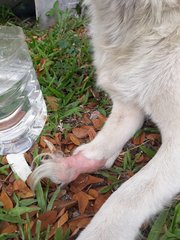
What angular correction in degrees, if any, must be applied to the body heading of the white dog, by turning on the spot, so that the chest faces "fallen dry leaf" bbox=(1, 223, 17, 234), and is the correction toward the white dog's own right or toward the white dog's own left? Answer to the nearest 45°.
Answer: approximately 45° to the white dog's own left

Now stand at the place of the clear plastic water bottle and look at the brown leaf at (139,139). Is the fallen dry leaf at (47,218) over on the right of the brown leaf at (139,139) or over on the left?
right

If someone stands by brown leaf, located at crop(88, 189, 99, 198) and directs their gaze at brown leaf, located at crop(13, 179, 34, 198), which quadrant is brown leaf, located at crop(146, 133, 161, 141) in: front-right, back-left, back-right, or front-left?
back-right

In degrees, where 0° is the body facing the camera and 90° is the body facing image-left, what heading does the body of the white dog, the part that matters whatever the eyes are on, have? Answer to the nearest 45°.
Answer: approximately 90°
